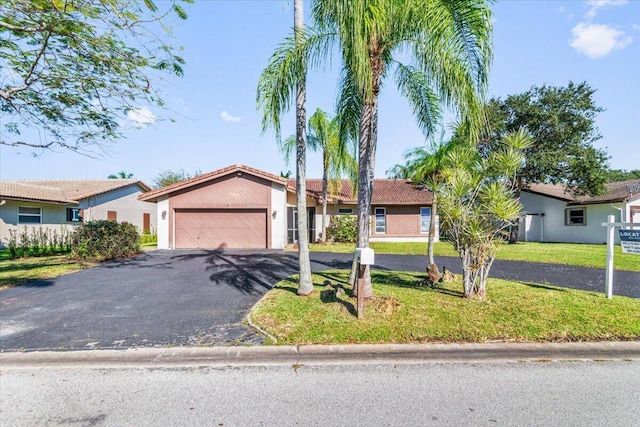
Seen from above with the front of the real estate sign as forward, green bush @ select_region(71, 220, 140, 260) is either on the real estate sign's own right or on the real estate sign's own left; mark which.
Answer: on the real estate sign's own right

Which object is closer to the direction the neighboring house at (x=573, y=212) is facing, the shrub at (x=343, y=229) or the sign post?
the sign post

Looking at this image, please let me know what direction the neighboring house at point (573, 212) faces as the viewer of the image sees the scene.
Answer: facing the viewer and to the right of the viewer

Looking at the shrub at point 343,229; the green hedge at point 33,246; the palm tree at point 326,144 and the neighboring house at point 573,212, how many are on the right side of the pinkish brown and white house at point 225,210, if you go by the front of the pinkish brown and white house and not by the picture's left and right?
1

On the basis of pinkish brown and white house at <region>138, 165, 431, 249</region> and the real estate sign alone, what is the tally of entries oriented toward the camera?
2

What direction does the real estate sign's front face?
toward the camera

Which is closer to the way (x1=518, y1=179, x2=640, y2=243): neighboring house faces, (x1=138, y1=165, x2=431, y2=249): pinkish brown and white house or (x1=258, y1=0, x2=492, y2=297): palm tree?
the palm tree

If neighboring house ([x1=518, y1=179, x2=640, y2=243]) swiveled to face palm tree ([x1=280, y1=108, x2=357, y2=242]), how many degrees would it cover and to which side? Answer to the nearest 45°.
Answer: approximately 90° to its right

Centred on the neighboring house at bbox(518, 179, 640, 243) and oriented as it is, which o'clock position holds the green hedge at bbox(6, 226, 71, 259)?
The green hedge is roughly at 3 o'clock from the neighboring house.

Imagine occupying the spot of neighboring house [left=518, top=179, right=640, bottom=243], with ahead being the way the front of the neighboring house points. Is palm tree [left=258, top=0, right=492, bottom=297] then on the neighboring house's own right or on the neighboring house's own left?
on the neighboring house's own right

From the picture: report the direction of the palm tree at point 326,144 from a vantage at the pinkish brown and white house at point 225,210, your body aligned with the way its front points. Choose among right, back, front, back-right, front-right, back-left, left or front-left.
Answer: left

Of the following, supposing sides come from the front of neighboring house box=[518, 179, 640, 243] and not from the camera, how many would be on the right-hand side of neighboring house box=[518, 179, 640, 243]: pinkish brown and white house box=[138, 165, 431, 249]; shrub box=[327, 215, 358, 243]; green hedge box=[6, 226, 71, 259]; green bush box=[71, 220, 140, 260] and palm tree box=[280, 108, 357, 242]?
5
